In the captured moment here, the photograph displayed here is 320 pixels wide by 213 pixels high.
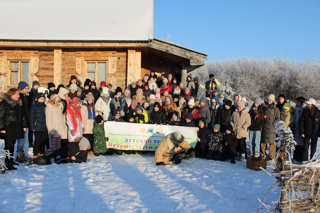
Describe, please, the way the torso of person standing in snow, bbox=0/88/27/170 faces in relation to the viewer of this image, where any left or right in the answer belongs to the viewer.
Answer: facing the viewer and to the right of the viewer

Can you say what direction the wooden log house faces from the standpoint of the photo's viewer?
facing the viewer

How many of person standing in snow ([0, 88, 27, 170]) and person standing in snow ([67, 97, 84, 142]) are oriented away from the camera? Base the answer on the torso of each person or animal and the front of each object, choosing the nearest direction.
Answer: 0

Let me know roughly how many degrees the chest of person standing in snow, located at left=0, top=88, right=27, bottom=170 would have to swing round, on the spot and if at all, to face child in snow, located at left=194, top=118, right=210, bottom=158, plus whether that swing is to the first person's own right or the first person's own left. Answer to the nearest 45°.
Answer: approximately 45° to the first person's own left

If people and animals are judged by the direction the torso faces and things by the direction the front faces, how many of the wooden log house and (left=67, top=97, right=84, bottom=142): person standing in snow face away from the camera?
0

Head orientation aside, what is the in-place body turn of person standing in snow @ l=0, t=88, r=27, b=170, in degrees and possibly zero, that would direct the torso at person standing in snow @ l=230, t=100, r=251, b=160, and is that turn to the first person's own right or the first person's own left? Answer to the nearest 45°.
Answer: approximately 45° to the first person's own left

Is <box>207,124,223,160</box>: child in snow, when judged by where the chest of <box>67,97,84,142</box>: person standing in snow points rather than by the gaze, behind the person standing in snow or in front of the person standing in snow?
in front

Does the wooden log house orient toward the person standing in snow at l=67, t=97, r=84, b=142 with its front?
yes

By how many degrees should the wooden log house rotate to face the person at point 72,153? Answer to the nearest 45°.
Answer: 0° — it already faces them

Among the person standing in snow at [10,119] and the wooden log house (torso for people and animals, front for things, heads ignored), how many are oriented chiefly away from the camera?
0

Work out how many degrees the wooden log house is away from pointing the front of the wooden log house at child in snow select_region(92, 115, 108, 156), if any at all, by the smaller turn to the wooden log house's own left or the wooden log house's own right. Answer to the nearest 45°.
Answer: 0° — it already faces them

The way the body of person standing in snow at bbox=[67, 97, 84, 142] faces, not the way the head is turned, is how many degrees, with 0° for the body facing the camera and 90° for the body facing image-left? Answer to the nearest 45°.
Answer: approximately 315°

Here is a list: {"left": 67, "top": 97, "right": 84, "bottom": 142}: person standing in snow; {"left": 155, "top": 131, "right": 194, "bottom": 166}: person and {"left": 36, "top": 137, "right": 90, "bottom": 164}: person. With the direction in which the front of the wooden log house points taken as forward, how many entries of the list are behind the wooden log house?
0

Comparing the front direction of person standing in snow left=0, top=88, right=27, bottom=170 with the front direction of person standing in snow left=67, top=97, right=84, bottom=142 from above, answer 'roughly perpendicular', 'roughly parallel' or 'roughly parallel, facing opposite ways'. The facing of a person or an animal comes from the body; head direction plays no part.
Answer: roughly parallel
